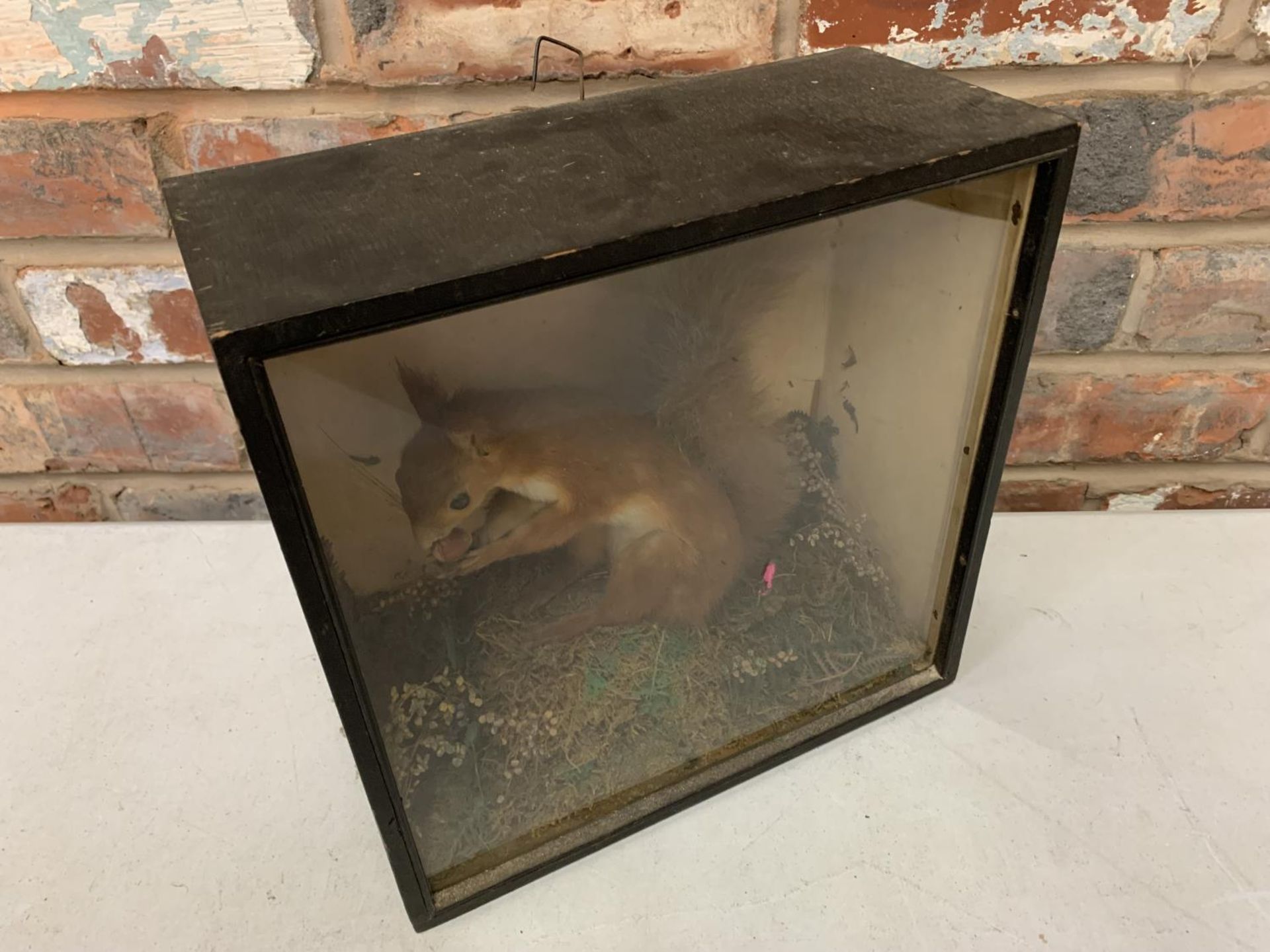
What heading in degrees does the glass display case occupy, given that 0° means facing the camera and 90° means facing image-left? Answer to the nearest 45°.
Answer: approximately 315°
